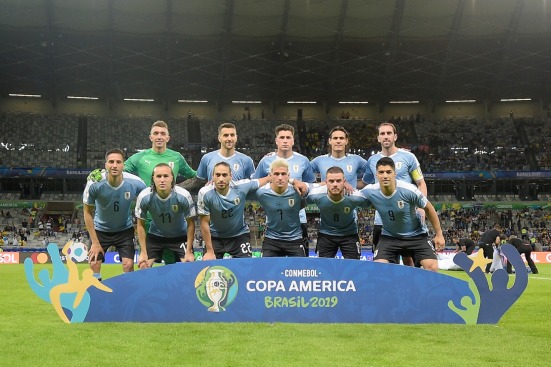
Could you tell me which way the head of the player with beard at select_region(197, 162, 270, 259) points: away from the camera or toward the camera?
toward the camera

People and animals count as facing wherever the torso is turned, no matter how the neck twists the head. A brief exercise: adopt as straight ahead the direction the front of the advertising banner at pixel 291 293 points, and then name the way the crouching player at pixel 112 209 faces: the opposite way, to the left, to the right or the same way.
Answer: the same way

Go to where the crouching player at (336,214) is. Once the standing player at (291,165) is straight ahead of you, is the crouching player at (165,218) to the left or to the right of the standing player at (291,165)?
left

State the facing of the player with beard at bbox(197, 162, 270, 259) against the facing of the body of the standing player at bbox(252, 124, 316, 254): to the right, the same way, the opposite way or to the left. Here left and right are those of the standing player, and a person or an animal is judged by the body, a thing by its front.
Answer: the same way

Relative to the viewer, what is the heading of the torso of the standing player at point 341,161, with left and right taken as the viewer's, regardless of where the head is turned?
facing the viewer

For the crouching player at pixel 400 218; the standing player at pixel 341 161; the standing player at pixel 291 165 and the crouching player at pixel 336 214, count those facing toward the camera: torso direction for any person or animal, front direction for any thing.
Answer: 4

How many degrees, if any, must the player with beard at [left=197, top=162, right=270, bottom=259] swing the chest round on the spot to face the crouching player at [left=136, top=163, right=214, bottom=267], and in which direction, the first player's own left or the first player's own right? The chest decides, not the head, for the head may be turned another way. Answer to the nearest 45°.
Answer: approximately 90° to the first player's own right

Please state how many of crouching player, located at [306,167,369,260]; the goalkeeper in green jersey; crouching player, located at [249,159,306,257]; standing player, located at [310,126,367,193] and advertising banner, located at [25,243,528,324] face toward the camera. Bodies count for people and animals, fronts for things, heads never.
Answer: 5

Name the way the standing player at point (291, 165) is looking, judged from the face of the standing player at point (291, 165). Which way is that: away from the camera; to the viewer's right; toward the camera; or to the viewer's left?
toward the camera

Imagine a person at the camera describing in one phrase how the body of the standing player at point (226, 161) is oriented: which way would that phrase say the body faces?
toward the camera

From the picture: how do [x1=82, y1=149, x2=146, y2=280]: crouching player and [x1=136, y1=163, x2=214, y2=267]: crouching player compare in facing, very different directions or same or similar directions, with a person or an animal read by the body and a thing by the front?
same or similar directions

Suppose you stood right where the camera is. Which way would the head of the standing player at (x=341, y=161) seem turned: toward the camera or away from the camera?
toward the camera

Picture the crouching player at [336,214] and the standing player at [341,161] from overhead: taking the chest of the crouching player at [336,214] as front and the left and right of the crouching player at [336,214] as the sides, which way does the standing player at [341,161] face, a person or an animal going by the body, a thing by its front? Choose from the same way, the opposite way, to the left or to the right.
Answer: the same way

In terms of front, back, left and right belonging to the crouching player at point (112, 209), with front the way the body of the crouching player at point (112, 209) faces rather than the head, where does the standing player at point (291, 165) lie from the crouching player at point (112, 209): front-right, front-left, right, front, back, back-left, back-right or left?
left

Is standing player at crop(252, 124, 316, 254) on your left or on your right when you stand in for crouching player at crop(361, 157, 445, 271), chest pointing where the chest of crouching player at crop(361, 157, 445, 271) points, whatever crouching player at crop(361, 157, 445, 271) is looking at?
on your right
